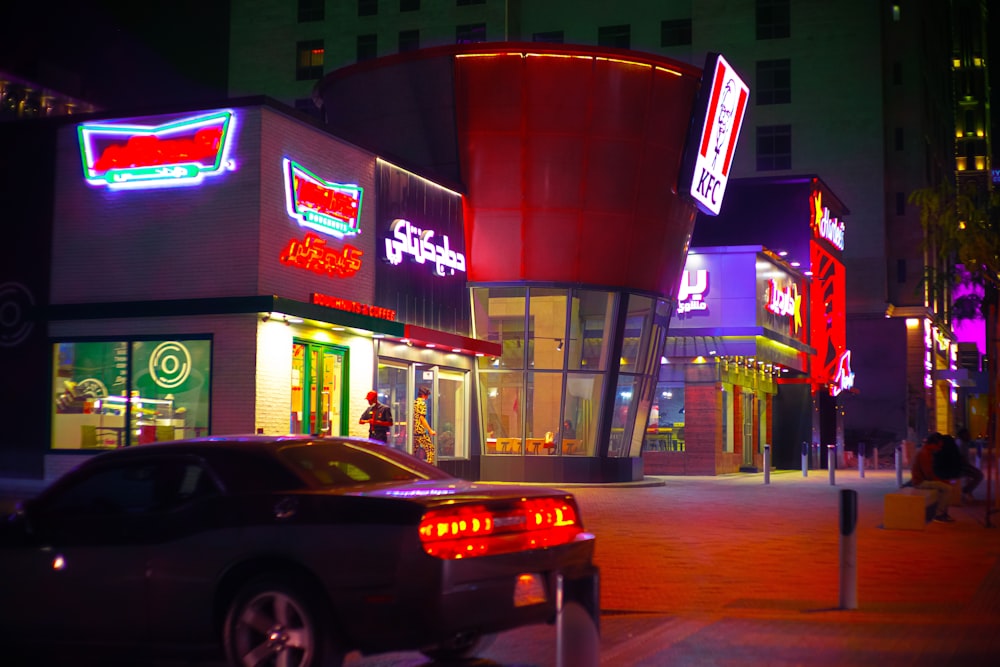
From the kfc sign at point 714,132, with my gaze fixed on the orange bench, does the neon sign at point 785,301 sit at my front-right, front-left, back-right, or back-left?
back-left

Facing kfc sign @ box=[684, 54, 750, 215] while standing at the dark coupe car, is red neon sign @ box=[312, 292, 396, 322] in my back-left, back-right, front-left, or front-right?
front-left

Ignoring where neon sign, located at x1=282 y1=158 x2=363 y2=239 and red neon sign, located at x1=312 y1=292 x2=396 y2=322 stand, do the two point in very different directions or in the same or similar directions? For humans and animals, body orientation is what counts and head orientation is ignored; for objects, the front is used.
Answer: same or similar directions

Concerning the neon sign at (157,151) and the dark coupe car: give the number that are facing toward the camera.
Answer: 1

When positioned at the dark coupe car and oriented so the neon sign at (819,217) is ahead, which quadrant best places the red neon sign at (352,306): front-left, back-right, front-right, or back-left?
front-left

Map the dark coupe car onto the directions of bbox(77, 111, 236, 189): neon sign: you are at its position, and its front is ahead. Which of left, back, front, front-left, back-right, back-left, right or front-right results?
front

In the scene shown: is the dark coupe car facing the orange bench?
no

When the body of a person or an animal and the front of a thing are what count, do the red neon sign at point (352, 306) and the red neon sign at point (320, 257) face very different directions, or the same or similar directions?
same or similar directions

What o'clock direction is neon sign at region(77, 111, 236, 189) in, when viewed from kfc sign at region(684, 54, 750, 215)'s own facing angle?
The neon sign is roughly at 3 o'clock from the kfc sign.

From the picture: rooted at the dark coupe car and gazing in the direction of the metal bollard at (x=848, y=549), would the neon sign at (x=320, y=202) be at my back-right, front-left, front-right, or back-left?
front-left

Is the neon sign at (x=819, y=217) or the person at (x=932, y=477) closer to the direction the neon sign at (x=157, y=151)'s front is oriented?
the person

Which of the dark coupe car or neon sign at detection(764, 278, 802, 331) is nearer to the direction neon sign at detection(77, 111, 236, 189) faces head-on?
the dark coupe car

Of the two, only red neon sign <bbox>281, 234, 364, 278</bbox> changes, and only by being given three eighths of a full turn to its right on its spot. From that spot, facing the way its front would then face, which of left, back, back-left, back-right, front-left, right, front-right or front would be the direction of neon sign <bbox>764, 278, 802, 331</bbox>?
back-right

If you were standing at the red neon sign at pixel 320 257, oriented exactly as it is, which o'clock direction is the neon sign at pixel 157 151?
The neon sign is roughly at 4 o'clock from the red neon sign.

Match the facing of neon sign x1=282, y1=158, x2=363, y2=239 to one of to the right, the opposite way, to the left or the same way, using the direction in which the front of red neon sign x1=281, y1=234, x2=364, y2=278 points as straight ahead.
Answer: the same way

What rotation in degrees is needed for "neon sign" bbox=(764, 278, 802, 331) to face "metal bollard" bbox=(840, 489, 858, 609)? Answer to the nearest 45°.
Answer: approximately 45° to its right

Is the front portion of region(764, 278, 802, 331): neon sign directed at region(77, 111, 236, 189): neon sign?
no
